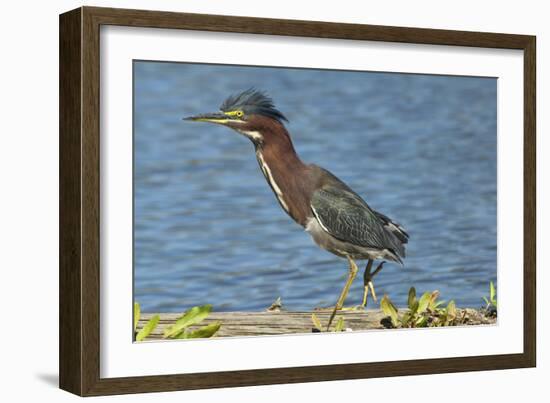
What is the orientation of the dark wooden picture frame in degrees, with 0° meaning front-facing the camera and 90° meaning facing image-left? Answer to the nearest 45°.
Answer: approximately 315°
